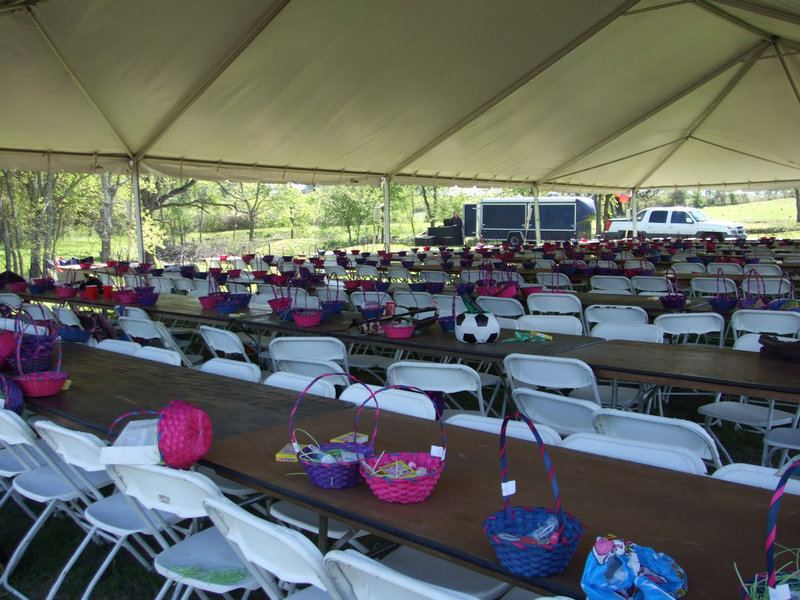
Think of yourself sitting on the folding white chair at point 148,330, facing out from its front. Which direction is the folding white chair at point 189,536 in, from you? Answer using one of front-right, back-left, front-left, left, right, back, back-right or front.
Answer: back-right

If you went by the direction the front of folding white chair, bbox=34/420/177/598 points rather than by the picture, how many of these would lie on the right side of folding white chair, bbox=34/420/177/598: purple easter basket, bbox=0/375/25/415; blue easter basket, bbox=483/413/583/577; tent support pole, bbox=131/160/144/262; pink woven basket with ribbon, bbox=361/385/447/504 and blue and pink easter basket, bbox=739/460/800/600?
3

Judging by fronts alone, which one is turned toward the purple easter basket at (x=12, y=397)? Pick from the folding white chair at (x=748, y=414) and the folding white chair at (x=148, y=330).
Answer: the folding white chair at (x=748, y=414)

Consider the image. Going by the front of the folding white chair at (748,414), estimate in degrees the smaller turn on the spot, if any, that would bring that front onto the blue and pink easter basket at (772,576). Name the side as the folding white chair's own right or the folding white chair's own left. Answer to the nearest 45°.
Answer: approximately 45° to the folding white chair's own left

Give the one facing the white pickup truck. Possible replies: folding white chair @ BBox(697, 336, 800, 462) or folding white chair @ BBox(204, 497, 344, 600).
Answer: folding white chair @ BBox(204, 497, 344, 600)

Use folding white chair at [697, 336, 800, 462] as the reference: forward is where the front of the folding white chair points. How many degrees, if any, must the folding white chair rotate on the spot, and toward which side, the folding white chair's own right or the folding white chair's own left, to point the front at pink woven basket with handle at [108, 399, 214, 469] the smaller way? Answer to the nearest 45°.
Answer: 0° — it already faces it

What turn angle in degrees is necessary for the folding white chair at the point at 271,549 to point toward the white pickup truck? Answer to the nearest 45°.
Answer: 0° — it already faces it

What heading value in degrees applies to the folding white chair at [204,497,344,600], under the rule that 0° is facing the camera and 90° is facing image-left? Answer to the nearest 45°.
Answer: approximately 225°

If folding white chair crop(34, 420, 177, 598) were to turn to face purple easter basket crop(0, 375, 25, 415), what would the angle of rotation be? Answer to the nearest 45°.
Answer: approximately 90° to its left

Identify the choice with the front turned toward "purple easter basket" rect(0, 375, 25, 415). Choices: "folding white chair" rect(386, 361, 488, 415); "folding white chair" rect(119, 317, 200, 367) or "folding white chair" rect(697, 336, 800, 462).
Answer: "folding white chair" rect(697, 336, 800, 462)

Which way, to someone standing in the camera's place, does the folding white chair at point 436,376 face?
facing away from the viewer and to the right of the viewer
